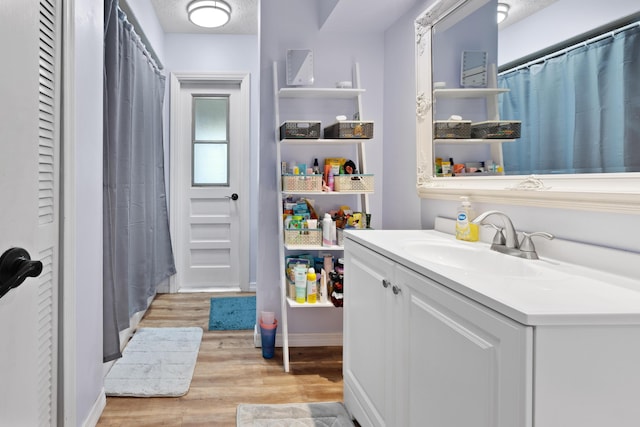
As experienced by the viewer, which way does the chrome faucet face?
facing the viewer and to the left of the viewer

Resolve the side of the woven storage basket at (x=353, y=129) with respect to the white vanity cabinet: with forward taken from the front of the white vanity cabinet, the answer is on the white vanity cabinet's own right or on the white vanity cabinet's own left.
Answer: on the white vanity cabinet's own right

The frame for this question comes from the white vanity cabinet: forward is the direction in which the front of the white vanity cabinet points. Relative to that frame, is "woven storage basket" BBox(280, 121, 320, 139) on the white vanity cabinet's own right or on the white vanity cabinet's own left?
on the white vanity cabinet's own right

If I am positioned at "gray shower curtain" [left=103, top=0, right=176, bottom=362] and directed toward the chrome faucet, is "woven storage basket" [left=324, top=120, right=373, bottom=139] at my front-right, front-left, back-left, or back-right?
front-left

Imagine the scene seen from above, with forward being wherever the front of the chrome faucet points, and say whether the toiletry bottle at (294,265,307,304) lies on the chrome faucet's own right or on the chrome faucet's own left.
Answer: on the chrome faucet's own right

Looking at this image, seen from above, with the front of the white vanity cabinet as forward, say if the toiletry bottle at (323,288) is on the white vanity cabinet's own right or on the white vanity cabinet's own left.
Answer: on the white vanity cabinet's own right

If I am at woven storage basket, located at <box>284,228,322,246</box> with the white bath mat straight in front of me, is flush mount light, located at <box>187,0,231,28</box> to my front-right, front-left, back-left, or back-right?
front-right

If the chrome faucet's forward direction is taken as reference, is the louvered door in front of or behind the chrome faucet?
in front

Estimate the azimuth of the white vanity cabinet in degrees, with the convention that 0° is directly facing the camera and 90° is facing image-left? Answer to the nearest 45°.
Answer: approximately 45°

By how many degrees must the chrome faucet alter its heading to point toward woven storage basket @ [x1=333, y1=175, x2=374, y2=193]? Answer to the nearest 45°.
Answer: approximately 90° to its right
